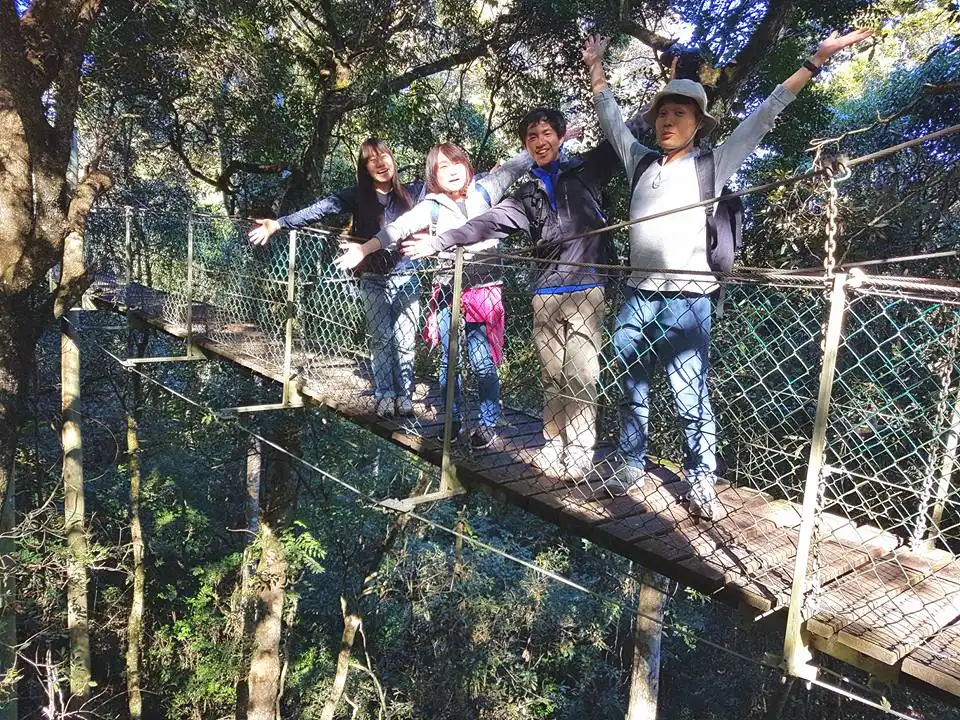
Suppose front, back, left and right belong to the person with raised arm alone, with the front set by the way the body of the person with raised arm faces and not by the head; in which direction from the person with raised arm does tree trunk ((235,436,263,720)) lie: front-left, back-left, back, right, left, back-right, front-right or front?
back-right

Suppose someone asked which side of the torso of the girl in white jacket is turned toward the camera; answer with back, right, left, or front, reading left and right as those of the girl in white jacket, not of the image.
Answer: front

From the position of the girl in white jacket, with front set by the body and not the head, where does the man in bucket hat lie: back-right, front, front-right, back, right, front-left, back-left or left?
front-left

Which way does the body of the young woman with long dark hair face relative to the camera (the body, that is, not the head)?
toward the camera

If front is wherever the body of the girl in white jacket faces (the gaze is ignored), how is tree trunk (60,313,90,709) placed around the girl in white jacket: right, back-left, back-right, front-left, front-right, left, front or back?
back-right

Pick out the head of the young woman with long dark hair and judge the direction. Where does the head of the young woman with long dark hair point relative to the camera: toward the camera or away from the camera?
toward the camera

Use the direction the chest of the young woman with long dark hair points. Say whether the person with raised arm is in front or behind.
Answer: in front

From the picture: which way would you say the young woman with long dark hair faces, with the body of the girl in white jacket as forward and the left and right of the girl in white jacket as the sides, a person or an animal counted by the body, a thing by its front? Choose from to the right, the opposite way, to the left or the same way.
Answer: the same way

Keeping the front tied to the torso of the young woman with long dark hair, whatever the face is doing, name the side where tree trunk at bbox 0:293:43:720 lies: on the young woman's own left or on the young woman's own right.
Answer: on the young woman's own right

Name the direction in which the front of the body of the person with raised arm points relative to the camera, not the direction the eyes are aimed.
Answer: toward the camera

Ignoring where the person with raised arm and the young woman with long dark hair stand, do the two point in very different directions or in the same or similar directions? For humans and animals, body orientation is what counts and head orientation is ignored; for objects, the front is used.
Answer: same or similar directions

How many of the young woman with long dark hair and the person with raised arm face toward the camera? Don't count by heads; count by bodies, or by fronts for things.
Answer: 2

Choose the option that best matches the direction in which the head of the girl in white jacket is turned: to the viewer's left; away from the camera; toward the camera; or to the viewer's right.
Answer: toward the camera
